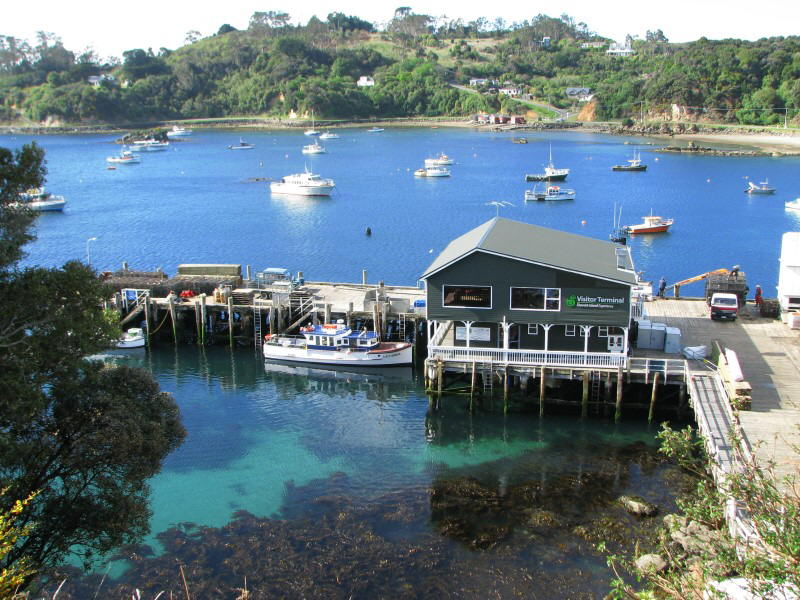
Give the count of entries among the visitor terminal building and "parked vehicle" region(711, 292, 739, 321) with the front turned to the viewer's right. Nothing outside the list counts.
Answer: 0

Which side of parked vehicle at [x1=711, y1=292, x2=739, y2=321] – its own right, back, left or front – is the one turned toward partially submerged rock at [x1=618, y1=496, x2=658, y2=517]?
front

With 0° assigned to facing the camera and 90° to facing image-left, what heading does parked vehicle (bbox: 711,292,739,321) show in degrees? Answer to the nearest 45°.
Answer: approximately 0°

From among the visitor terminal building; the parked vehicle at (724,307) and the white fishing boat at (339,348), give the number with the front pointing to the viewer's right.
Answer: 1

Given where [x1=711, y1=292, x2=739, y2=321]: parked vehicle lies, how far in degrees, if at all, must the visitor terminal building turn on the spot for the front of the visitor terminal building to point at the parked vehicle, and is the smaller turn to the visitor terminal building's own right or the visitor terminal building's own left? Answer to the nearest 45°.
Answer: approximately 135° to the visitor terminal building's own left

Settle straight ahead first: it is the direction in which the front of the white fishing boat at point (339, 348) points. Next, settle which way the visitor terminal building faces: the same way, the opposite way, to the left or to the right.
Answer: to the right

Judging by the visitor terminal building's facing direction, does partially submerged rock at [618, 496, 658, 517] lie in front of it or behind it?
in front

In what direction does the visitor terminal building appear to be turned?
toward the camera

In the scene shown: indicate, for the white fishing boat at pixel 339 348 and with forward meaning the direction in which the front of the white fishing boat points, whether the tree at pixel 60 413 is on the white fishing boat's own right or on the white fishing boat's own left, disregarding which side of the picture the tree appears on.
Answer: on the white fishing boat's own right

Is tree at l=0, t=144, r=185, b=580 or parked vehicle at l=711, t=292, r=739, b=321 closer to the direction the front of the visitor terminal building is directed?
the tree

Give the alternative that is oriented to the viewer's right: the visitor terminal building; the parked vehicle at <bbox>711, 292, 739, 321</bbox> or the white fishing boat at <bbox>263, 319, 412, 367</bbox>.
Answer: the white fishing boat

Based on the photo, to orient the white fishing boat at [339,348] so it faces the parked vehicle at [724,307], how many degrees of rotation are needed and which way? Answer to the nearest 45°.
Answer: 0° — it already faces it

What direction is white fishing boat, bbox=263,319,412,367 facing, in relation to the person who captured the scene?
facing to the right of the viewer
